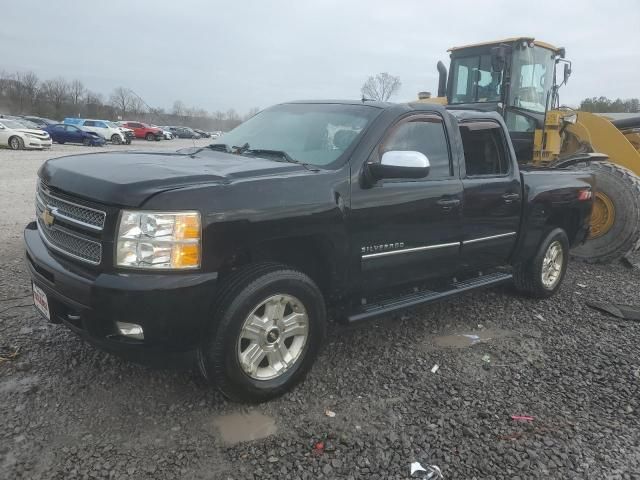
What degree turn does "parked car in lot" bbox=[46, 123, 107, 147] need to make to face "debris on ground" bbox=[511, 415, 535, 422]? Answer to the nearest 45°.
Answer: approximately 45° to its right

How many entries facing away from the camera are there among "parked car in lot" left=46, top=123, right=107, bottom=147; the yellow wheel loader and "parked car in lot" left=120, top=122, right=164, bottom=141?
0

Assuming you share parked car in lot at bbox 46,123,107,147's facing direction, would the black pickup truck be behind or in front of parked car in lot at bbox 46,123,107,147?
in front

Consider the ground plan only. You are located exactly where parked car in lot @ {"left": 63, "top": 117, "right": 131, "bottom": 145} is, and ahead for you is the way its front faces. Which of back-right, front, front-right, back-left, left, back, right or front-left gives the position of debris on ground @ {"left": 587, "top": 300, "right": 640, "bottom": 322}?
front-right

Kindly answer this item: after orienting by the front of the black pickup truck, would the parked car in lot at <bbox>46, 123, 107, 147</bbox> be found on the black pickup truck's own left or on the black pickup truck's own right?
on the black pickup truck's own right

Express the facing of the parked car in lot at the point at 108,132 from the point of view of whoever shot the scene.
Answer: facing the viewer and to the right of the viewer

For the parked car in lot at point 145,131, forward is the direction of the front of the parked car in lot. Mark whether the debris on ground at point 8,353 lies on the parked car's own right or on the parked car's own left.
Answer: on the parked car's own right

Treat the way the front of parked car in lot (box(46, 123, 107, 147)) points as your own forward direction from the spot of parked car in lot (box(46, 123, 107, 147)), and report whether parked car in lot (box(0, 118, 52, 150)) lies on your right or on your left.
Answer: on your right

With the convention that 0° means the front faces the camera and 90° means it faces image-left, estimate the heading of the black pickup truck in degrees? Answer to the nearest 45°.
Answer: approximately 45°

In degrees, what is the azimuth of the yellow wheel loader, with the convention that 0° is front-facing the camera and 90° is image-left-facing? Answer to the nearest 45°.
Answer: approximately 315°

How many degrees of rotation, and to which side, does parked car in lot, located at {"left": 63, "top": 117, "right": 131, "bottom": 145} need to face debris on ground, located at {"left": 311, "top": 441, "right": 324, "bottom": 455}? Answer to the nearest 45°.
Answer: approximately 45° to its right

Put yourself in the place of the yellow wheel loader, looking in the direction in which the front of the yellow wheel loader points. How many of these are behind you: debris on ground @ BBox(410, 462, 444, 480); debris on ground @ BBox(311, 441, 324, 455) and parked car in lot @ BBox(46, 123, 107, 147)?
1

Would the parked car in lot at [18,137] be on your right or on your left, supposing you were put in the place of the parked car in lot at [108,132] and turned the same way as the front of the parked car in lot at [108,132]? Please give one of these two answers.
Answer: on your right
